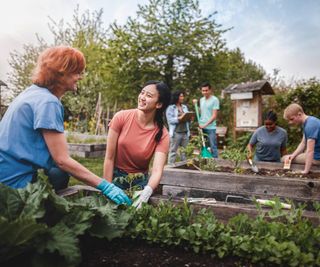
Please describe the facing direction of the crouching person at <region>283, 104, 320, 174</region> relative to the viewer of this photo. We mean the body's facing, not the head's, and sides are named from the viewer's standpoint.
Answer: facing to the left of the viewer

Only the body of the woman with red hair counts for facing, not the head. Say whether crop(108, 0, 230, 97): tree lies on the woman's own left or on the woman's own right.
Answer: on the woman's own left

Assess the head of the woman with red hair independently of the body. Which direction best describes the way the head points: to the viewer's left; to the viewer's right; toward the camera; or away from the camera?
to the viewer's right

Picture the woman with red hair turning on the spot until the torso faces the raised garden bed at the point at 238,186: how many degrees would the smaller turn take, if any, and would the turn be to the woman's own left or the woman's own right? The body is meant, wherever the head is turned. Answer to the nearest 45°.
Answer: approximately 45° to the woman's own left

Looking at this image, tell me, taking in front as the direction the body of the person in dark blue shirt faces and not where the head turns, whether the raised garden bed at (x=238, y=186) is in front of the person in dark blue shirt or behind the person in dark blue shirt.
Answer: in front

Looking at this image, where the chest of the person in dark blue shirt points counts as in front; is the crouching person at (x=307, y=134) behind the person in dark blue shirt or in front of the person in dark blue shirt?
in front

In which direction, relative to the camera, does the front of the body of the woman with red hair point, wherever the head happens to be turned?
to the viewer's right

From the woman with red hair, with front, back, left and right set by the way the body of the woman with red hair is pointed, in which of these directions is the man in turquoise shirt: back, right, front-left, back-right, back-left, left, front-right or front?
front-left

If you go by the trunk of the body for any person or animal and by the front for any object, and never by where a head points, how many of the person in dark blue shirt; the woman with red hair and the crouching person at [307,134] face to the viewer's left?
1
